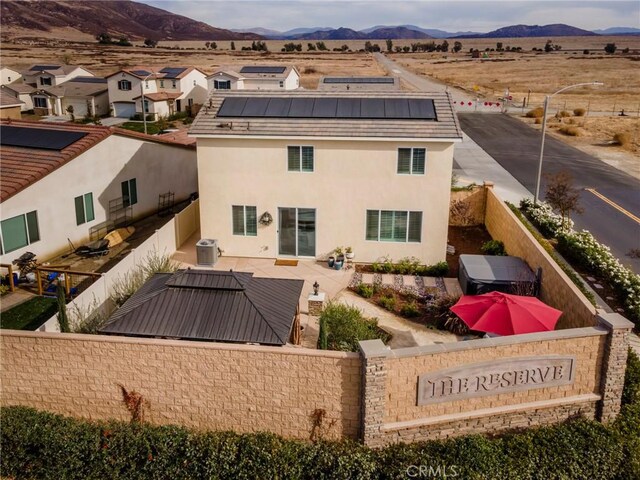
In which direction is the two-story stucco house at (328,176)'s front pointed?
away from the camera

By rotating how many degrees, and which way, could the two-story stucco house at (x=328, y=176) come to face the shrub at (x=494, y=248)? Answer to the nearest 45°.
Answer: approximately 90° to its right

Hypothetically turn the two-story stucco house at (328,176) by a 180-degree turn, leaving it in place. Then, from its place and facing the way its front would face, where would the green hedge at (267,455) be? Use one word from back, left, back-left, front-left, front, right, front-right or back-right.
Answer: front

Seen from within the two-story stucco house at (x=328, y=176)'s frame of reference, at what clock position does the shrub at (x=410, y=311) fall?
The shrub is roughly at 5 o'clock from the two-story stucco house.

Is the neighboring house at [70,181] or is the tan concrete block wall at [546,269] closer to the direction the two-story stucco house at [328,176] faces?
the neighboring house

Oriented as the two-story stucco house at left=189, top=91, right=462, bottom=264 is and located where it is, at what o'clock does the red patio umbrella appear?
The red patio umbrella is roughly at 5 o'clock from the two-story stucco house.

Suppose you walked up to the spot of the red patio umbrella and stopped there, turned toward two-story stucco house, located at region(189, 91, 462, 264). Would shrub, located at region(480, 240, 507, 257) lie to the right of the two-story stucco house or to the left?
right

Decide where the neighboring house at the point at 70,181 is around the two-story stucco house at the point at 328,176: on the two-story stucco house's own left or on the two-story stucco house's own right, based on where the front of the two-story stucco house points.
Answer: on the two-story stucco house's own left

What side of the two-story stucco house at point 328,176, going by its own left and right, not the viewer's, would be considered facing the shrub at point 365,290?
back
